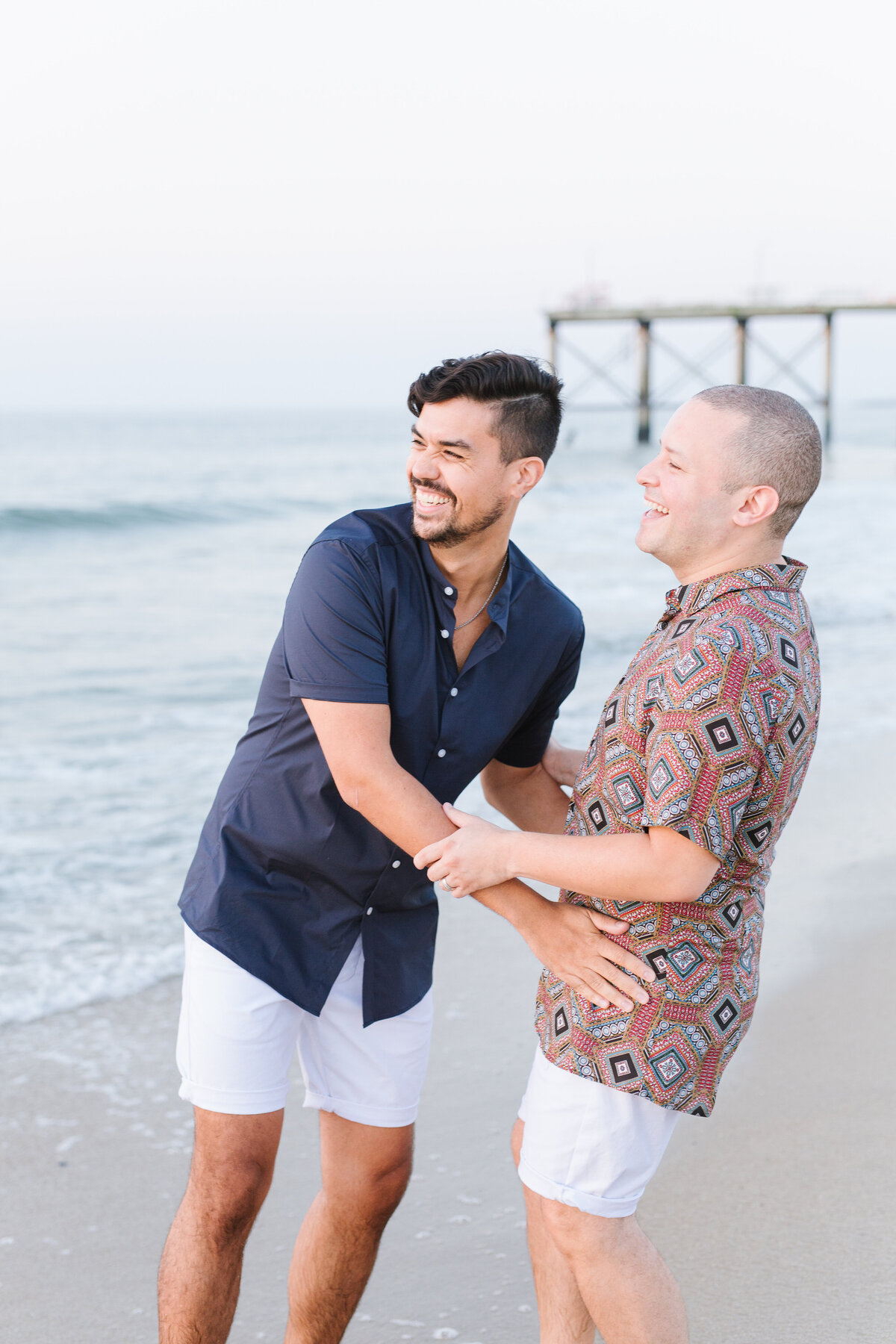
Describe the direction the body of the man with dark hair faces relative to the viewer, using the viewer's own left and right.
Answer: facing the viewer and to the right of the viewer

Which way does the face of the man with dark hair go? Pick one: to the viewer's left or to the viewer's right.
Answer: to the viewer's left

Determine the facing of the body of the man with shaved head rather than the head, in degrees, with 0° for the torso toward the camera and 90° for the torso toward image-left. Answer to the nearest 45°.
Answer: approximately 90°

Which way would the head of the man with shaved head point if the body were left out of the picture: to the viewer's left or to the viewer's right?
to the viewer's left

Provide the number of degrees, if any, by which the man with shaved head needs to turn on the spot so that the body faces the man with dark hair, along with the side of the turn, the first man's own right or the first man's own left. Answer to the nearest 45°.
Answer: approximately 45° to the first man's own right

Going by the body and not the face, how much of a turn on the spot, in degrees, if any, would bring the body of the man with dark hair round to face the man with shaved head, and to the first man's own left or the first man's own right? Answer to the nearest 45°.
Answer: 0° — they already face them

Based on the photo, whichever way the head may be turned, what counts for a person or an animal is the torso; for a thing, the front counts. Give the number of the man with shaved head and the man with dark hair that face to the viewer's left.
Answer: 1
